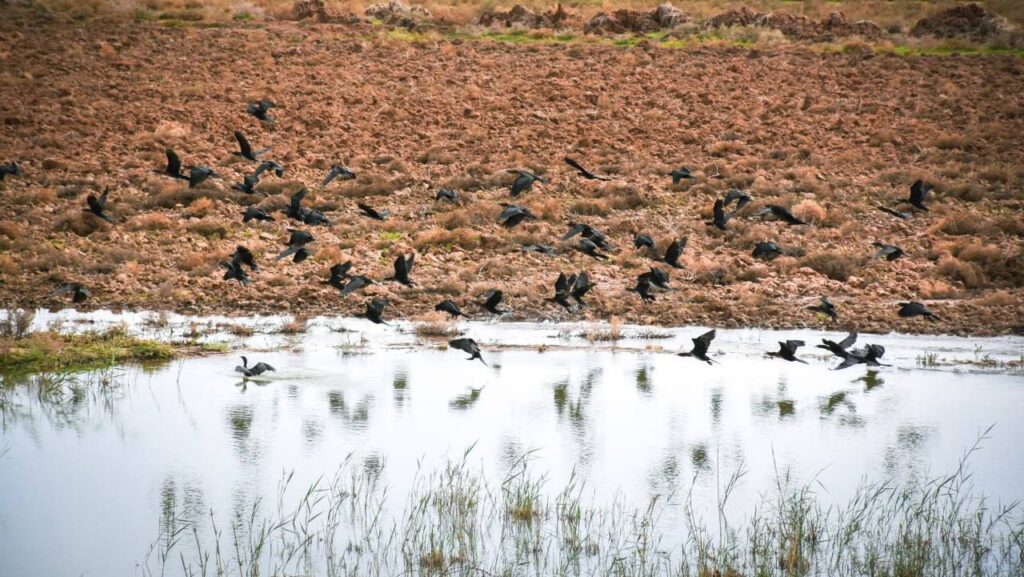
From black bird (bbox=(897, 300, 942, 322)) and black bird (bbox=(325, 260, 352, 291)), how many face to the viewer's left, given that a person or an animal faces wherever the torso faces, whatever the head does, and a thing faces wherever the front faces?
2

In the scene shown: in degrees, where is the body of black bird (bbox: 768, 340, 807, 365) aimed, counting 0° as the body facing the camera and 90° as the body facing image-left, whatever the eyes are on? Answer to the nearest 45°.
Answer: approximately 90°

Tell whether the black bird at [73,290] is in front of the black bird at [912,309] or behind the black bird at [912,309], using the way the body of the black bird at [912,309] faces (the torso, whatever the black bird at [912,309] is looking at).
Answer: in front

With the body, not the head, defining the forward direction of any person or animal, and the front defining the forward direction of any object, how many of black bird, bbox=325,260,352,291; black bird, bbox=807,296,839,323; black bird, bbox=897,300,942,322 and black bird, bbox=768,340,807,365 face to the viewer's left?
4

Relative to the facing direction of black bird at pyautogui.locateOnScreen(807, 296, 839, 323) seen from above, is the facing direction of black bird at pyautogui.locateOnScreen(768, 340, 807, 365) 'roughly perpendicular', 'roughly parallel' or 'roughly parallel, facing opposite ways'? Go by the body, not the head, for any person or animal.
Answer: roughly parallel

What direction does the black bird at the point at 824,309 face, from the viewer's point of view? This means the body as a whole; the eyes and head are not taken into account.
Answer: to the viewer's left

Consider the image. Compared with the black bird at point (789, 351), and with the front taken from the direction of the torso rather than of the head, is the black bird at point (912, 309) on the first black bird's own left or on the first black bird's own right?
on the first black bird's own right

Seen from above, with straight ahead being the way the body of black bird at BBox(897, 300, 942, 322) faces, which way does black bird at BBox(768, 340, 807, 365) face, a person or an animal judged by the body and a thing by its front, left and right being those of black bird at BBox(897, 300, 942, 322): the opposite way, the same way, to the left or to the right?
the same way

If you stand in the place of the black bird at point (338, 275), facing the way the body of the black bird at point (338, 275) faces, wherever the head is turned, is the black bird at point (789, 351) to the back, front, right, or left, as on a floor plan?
back
